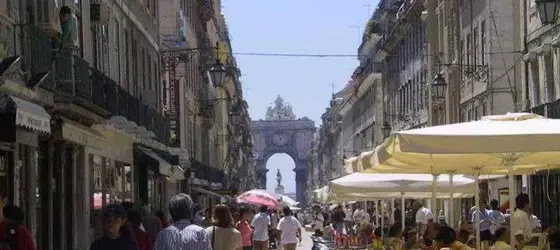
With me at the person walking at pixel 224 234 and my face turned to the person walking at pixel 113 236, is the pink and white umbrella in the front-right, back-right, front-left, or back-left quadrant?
back-right

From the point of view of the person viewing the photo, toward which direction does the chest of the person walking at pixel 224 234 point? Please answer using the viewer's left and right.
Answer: facing away from the viewer

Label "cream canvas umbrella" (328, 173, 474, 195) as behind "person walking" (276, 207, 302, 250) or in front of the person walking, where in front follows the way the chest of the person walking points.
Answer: in front

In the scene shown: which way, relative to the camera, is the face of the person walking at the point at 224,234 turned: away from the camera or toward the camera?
away from the camera

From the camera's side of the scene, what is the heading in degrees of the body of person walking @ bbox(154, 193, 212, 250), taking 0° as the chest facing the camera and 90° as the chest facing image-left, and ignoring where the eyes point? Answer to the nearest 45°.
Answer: approximately 180°
